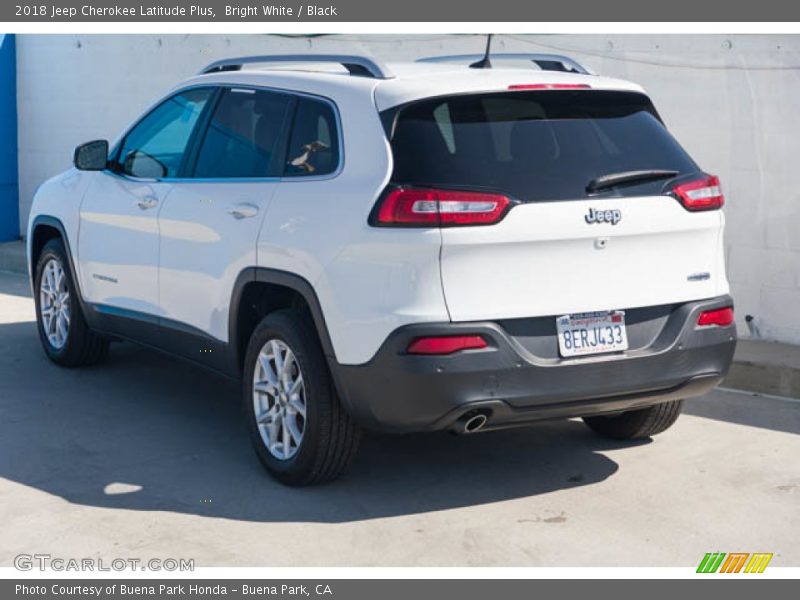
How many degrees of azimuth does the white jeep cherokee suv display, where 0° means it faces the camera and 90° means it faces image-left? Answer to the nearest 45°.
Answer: approximately 135°
